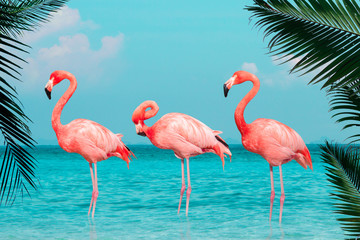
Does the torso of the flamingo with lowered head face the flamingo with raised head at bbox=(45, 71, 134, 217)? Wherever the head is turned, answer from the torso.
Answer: yes

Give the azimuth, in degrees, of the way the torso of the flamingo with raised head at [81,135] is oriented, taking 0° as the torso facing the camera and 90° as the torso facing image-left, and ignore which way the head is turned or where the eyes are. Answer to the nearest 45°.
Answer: approximately 90°

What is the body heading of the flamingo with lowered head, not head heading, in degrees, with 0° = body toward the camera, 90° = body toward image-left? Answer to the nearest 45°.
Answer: approximately 90°

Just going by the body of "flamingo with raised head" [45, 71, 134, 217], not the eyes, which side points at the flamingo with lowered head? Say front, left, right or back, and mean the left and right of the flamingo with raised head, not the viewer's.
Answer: back

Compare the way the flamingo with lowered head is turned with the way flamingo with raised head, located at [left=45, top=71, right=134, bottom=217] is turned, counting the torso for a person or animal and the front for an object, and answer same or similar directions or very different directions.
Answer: same or similar directions

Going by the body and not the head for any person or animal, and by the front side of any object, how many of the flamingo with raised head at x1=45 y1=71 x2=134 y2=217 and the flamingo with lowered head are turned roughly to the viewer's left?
2
